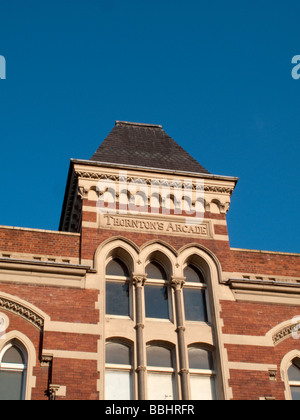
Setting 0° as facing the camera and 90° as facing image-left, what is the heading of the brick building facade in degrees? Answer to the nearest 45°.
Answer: approximately 0°
